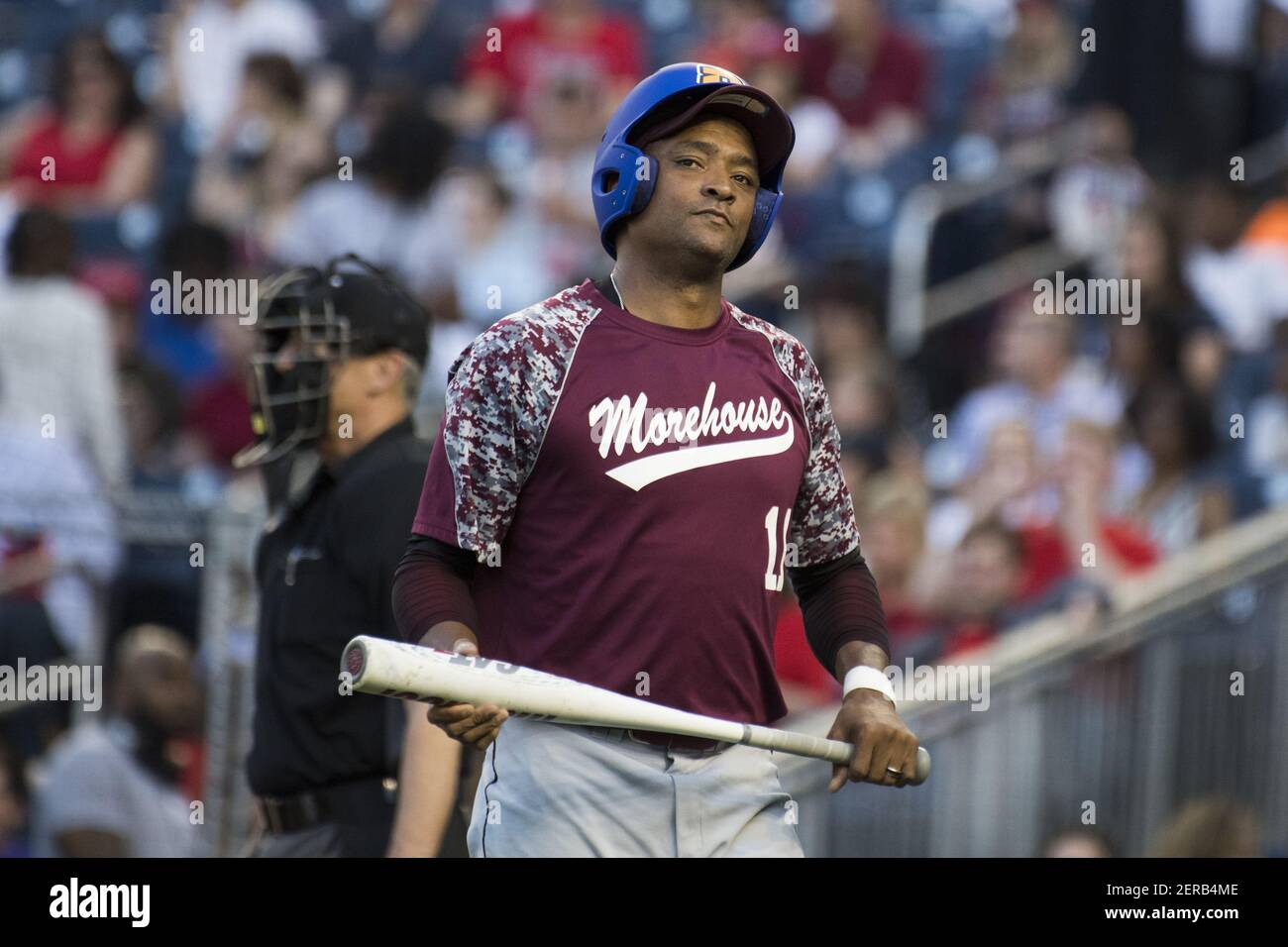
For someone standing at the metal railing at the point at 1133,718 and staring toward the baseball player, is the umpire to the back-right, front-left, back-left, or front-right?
front-right

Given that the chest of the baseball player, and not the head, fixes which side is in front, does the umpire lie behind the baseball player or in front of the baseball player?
behind

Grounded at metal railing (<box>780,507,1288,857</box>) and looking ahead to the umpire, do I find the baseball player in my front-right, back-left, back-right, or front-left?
front-left

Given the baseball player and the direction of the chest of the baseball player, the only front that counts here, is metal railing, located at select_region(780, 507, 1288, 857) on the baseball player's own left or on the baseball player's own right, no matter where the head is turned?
on the baseball player's own left
